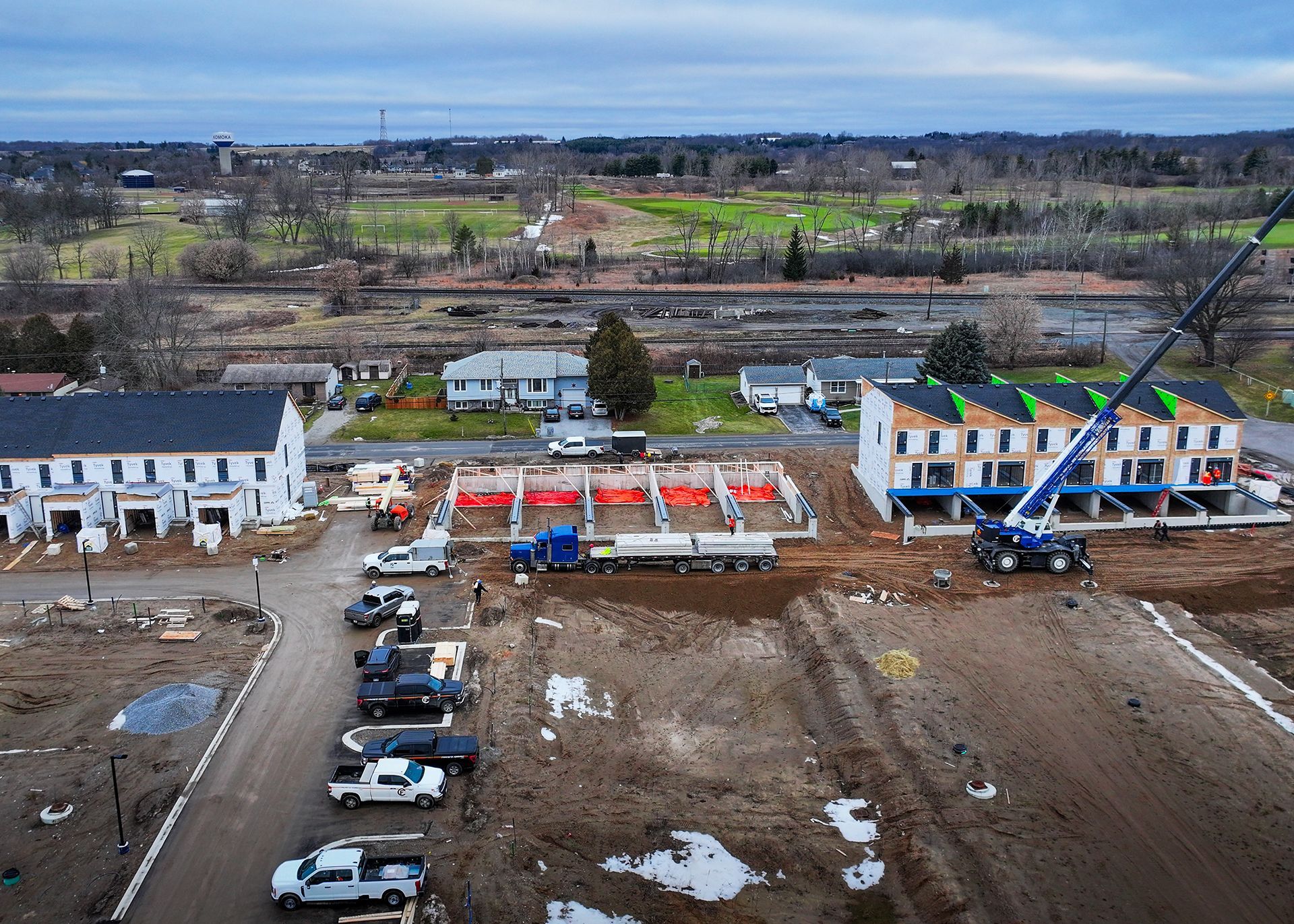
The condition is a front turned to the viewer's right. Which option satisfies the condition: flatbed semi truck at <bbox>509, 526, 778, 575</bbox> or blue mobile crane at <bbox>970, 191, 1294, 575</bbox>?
the blue mobile crane

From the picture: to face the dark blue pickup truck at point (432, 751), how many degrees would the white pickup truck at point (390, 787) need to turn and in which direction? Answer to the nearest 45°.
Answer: approximately 45° to its left

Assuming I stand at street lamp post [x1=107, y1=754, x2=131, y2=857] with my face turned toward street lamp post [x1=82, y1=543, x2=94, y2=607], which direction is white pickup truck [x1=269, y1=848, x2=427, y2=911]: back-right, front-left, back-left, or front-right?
back-right

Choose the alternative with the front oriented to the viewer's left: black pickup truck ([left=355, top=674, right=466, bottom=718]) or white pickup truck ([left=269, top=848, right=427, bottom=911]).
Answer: the white pickup truck

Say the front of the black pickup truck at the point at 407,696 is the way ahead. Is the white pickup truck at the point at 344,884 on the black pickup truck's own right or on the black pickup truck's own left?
on the black pickup truck's own right

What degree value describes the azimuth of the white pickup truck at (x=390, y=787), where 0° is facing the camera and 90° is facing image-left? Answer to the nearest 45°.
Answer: approximately 270°

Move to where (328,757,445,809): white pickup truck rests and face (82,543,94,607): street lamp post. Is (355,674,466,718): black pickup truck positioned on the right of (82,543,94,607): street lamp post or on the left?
right

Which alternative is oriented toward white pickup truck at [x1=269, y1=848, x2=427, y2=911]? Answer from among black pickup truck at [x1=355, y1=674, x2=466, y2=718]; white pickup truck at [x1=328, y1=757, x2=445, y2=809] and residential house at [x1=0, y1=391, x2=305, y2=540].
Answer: the residential house

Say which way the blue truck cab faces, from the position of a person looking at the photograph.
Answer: facing to the left of the viewer

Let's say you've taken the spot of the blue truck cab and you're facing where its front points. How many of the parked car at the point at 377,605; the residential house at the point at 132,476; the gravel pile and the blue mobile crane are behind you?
1

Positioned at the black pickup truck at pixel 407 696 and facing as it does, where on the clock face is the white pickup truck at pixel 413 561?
The white pickup truck is roughly at 9 o'clock from the black pickup truck.

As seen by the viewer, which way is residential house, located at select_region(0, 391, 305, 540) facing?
toward the camera

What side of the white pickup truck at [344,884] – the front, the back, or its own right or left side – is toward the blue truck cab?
right

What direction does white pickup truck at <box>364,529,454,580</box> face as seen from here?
to the viewer's left

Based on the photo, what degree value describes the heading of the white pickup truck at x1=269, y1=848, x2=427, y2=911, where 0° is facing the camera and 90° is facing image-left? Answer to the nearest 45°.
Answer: approximately 90°

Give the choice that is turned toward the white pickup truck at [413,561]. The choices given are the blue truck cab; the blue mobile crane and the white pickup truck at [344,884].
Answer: the blue truck cab

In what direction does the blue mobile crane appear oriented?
to the viewer's right
